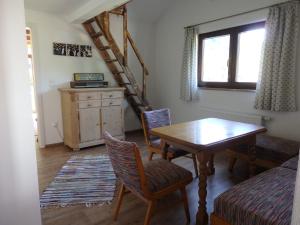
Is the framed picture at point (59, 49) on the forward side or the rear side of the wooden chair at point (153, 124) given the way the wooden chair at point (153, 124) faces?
on the rear side

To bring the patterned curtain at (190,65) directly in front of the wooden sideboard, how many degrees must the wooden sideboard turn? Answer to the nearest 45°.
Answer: approximately 45° to its left

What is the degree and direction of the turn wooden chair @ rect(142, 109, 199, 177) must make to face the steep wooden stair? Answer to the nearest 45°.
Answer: approximately 180°

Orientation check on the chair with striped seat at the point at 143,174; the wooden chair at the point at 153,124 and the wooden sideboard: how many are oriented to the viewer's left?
0

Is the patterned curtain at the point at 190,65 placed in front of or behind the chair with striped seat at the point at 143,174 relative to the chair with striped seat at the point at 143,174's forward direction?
in front

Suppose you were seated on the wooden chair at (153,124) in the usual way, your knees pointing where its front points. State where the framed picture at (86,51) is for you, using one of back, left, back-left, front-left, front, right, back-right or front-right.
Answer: back

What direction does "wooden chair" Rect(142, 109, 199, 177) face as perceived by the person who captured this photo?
facing the viewer and to the right of the viewer

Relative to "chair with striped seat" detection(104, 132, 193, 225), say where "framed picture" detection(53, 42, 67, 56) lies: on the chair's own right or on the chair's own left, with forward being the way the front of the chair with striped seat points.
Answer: on the chair's own left

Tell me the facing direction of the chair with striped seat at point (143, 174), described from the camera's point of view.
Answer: facing away from the viewer and to the right of the viewer

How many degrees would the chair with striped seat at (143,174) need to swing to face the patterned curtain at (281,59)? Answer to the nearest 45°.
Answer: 0° — it already faces it

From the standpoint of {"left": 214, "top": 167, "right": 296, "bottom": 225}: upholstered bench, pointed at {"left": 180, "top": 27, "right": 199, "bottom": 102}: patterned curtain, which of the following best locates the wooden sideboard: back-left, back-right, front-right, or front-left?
front-left

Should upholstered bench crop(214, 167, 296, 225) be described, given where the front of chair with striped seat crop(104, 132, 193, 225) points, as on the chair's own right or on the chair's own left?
on the chair's own right

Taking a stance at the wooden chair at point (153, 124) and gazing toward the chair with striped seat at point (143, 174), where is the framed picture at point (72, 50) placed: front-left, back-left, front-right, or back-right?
back-right

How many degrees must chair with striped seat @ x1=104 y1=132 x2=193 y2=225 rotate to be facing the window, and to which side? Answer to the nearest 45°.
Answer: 0° — it already faces it

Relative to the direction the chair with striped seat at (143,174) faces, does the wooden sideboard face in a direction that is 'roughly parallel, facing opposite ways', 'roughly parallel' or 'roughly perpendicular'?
roughly perpendicular

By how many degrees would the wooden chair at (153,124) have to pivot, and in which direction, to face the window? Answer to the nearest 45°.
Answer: approximately 90° to its left
